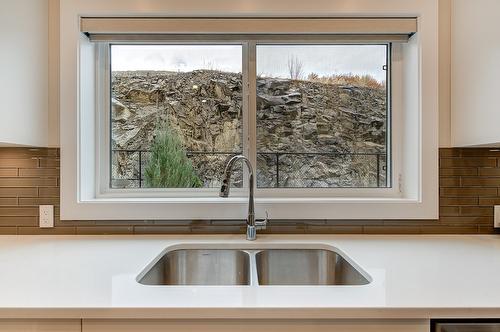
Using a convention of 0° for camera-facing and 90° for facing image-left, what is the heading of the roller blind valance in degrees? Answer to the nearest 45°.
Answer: approximately 0°

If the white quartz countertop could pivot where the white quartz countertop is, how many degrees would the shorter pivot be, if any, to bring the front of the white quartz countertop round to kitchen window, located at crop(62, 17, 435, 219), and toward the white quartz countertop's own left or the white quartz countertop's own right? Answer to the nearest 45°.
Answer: approximately 180°

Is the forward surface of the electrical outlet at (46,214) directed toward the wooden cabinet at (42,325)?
yes

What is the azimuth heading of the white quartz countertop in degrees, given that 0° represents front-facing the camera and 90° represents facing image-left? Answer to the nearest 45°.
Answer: approximately 0°

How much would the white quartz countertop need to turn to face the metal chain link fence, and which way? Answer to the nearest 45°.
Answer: approximately 180°

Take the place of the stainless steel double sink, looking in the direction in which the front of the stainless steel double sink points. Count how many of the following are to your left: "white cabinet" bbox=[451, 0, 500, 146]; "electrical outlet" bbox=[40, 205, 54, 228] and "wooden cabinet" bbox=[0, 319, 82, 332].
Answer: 1

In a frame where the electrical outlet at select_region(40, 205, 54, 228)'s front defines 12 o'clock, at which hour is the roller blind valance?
The roller blind valance is roughly at 10 o'clock from the electrical outlet.

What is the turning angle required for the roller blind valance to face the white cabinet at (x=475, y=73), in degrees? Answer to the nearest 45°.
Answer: approximately 90° to its left

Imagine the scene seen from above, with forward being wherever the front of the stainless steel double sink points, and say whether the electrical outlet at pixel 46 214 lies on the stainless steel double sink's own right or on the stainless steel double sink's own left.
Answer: on the stainless steel double sink's own right
